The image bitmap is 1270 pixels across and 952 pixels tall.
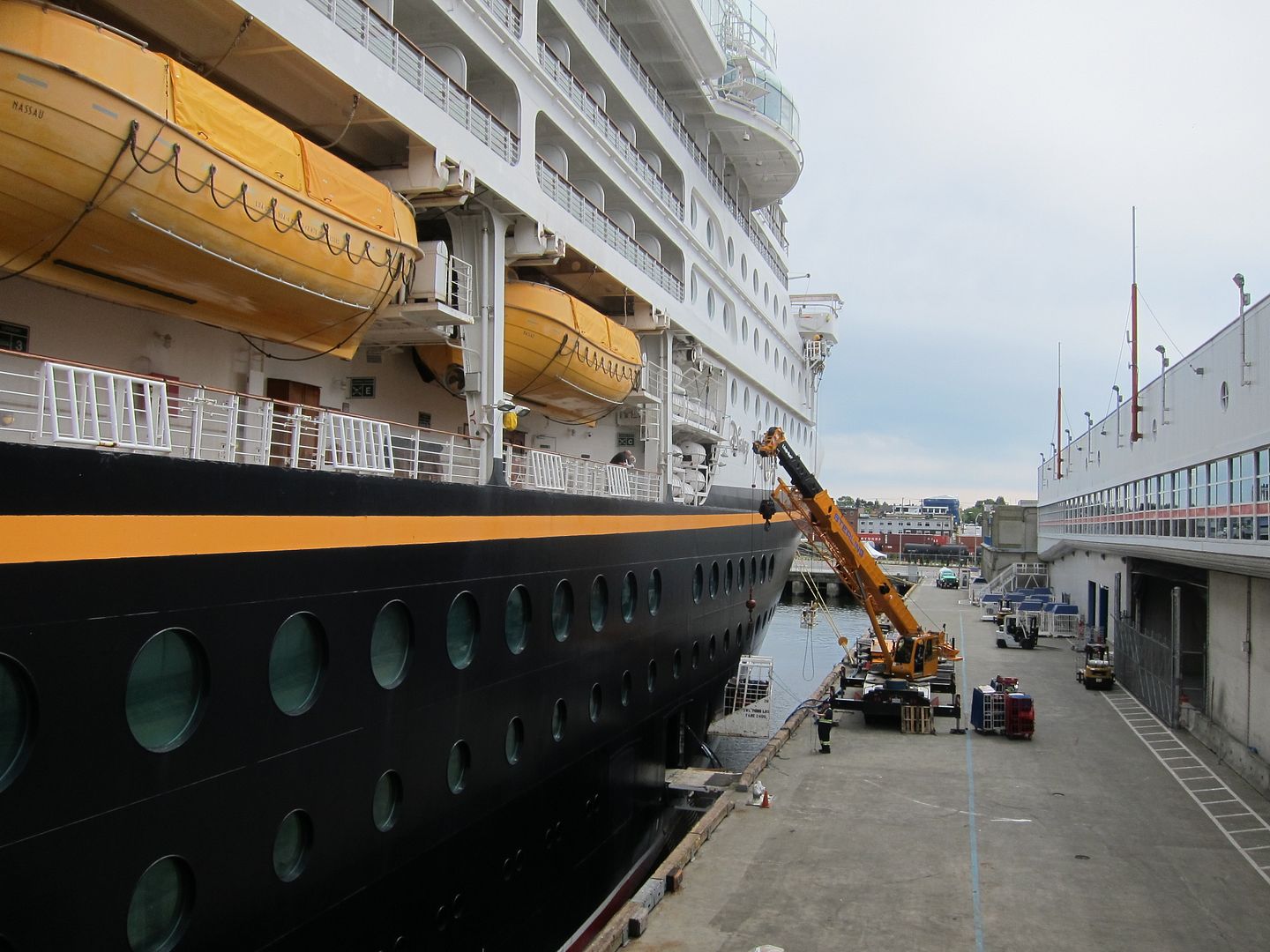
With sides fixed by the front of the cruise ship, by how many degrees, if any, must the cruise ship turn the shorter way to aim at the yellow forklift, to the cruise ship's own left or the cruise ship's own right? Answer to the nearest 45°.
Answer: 0° — it already faces it

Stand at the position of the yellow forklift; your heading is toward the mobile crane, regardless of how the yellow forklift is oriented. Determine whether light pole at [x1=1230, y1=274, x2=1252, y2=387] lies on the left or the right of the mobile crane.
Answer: left

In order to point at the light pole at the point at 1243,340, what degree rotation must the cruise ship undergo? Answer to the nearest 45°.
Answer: approximately 45° to its right

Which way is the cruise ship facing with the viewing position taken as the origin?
facing away from the viewer and to the right of the viewer

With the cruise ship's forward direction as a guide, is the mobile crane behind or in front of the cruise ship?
in front
